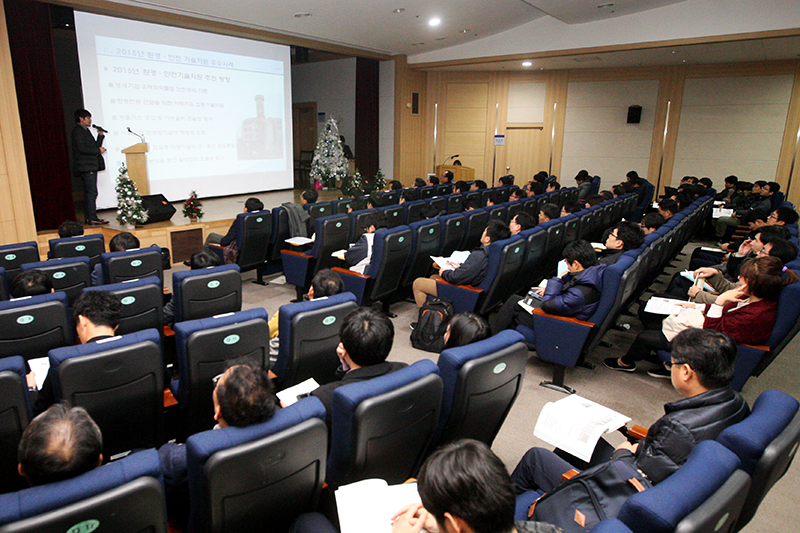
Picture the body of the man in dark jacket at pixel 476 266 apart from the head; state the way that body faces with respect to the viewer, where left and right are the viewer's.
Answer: facing to the left of the viewer

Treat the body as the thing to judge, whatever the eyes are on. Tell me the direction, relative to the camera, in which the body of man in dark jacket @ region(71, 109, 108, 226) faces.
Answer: to the viewer's right

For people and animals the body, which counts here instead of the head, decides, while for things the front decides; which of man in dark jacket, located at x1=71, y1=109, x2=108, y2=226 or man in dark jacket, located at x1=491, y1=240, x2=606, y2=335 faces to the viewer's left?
man in dark jacket, located at x1=491, y1=240, x2=606, y2=335

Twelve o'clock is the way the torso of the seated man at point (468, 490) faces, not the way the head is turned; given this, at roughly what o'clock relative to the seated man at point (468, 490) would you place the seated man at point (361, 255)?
the seated man at point (361, 255) is roughly at 1 o'clock from the seated man at point (468, 490).

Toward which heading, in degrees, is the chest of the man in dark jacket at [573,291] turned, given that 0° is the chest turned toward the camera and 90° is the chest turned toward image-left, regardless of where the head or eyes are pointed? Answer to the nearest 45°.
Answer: approximately 90°

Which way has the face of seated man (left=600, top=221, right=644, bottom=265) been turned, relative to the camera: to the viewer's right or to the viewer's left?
to the viewer's left

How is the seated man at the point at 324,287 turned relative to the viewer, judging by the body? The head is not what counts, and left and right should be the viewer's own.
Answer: facing away from the viewer and to the left of the viewer

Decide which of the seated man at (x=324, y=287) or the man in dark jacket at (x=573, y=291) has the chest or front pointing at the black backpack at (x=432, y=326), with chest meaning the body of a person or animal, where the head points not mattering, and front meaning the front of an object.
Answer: the man in dark jacket

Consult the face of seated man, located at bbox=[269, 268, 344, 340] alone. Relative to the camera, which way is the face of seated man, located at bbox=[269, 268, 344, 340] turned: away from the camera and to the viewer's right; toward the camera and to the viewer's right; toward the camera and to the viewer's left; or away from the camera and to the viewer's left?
away from the camera and to the viewer's left

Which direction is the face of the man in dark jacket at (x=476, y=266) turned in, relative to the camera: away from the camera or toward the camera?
away from the camera

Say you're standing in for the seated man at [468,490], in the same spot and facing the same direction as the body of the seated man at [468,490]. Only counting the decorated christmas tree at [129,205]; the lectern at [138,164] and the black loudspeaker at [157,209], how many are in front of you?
3

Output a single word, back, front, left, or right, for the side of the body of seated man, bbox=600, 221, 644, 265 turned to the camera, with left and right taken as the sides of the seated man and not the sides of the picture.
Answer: left

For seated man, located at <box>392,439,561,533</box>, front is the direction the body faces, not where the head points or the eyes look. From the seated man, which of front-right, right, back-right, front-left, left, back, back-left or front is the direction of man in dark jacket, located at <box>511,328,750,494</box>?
right
